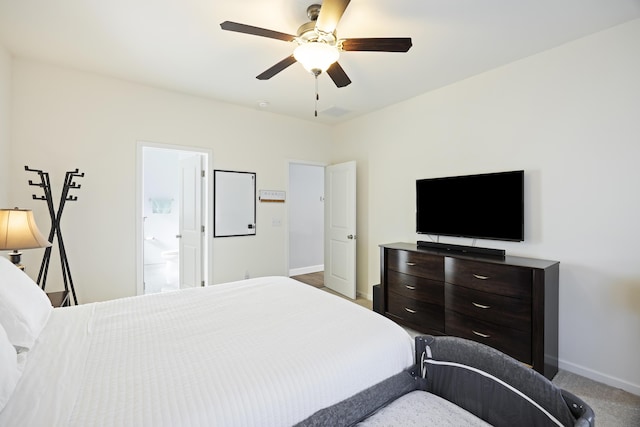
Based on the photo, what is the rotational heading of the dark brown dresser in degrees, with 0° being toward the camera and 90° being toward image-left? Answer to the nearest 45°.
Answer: approximately 45°

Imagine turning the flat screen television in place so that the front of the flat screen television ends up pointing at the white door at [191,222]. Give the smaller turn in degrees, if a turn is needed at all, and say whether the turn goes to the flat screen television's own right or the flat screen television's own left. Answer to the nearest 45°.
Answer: approximately 45° to the flat screen television's own right

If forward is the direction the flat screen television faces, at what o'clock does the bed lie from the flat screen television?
The bed is roughly at 11 o'clock from the flat screen television.

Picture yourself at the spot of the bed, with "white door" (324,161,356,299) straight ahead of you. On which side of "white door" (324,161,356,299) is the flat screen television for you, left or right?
right

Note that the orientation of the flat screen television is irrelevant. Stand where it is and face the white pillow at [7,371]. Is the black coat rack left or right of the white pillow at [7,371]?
right

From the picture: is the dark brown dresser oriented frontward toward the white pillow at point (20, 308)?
yes
